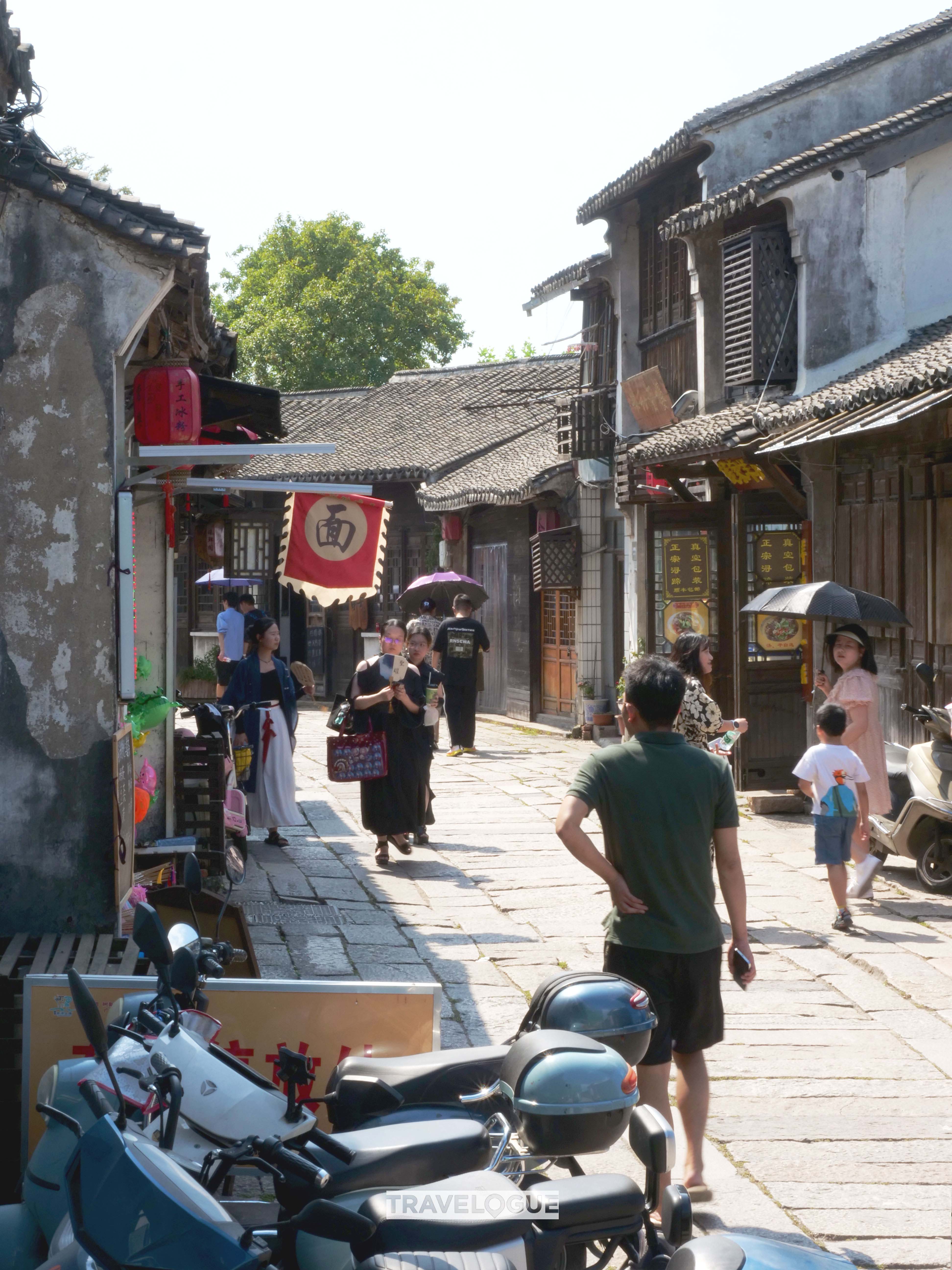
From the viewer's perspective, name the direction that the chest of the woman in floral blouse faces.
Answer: to the viewer's right

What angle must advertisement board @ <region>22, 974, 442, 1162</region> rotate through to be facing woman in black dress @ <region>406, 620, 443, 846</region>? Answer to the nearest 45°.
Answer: approximately 180°

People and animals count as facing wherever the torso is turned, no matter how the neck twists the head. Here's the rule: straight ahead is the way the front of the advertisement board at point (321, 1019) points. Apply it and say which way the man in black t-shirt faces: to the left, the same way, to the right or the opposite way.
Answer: the opposite way

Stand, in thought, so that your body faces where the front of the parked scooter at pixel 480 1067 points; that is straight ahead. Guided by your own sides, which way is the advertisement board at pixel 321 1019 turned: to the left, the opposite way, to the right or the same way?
to the left

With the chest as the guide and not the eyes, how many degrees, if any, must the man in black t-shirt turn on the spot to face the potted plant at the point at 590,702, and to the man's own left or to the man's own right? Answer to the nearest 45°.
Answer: approximately 45° to the man's own right

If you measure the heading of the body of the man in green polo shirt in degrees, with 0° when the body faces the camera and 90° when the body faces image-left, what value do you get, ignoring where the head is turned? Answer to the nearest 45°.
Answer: approximately 180°

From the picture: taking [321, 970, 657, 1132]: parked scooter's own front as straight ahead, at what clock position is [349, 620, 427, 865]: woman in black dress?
The woman in black dress is roughly at 3 o'clock from the parked scooter.

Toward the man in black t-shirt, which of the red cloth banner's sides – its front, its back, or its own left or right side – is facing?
back

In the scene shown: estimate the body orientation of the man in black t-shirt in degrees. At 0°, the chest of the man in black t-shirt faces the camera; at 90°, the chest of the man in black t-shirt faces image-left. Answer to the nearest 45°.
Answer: approximately 180°

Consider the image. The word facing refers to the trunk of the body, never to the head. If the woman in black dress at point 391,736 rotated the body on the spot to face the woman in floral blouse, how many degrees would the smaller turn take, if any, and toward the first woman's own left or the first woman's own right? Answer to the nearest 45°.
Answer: approximately 45° to the first woman's own left

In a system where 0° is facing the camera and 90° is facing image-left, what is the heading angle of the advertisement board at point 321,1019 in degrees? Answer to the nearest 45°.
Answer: approximately 0°
